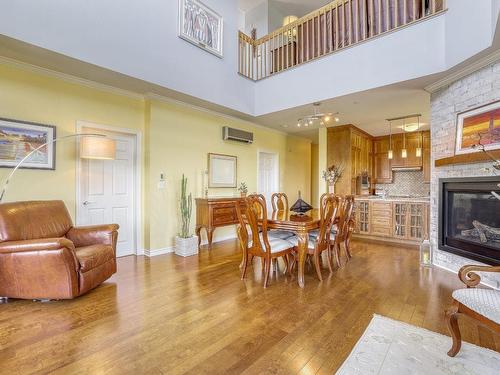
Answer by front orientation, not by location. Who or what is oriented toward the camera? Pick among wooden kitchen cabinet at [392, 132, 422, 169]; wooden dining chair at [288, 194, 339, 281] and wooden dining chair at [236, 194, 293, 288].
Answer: the wooden kitchen cabinet

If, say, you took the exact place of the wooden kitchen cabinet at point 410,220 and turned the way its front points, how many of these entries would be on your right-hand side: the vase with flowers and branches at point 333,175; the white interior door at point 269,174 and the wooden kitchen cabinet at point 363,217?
3

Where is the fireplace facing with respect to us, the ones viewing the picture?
facing the viewer and to the left of the viewer

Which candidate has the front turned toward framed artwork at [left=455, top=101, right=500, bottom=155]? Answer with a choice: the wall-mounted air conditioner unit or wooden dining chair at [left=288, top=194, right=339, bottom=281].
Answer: the wall-mounted air conditioner unit

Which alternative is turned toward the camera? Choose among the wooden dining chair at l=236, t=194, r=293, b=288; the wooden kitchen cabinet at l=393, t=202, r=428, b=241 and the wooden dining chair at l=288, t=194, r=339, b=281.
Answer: the wooden kitchen cabinet

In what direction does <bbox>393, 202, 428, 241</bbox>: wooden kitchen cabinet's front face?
toward the camera

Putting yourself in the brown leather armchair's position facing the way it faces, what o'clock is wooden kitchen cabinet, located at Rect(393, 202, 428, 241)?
The wooden kitchen cabinet is roughly at 11 o'clock from the brown leather armchair.

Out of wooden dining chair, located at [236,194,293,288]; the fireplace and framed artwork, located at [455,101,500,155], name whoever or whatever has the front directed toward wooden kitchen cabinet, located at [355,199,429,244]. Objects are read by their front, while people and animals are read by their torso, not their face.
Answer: the wooden dining chair

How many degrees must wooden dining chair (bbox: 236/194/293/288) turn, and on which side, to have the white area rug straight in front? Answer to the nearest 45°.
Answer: approximately 90° to its right

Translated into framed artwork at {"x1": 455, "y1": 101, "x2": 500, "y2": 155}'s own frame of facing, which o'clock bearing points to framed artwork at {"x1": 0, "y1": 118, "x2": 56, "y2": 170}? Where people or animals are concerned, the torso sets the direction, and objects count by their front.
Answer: framed artwork at {"x1": 0, "y1": 118, "x2": 56, "y2": 170} is roughly at 12 o'clock from framed artwork at {"x1": 455, "y1": 101, "x2": 500, "y2": 155}.

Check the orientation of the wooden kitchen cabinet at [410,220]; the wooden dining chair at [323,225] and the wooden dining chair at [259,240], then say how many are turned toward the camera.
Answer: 1

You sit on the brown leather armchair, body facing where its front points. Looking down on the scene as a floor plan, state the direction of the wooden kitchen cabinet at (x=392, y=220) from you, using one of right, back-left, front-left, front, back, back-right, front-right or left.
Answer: front-left

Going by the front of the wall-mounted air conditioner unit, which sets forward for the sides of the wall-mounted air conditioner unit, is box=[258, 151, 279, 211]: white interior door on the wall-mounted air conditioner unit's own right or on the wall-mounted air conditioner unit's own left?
on the wall-mounted air conditioner unit's own left

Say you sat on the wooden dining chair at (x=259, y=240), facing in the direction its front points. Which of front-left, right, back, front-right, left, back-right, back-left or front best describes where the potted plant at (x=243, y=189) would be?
front-left

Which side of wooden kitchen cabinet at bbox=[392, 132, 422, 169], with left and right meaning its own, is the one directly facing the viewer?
front

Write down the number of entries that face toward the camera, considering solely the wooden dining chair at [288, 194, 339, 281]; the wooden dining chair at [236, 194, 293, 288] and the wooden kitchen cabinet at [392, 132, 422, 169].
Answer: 1

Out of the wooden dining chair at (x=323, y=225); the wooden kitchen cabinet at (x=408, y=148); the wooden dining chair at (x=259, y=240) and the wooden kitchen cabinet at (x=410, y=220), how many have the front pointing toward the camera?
2
